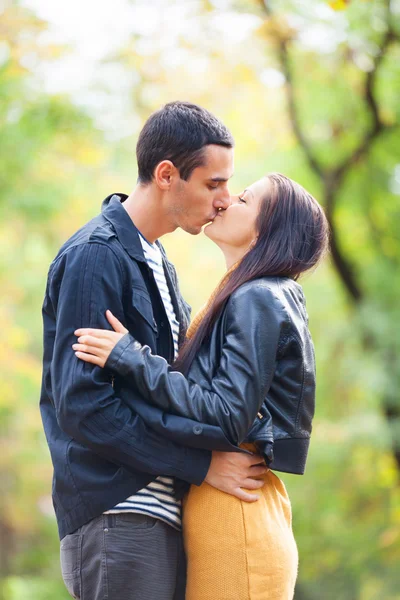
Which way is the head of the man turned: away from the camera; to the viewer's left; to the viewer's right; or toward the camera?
to the viewer's right

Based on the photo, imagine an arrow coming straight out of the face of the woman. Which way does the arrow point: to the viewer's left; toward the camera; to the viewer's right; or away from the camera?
to the viewer's left

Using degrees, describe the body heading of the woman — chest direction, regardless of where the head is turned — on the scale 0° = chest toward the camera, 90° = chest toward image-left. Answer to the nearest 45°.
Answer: approximately 90°

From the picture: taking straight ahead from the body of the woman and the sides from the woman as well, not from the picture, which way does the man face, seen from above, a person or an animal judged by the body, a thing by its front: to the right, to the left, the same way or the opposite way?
the opposite way

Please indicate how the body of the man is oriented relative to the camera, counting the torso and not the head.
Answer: to the viewer's right

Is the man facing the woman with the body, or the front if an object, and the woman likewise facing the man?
yes

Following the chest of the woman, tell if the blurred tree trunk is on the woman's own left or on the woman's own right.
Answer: on the woman's own right

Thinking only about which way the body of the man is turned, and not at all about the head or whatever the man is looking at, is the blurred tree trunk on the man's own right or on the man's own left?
on the man's own left
